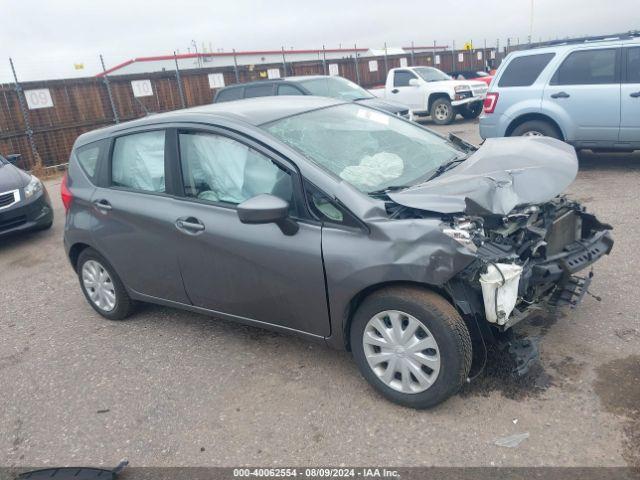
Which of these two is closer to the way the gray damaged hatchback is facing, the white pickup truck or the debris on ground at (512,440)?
the debris on ground

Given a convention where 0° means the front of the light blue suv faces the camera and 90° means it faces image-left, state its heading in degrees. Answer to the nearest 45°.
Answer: approximately 270°

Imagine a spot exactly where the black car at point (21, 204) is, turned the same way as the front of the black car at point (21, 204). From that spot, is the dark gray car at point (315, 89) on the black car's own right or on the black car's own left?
on the black car's own left

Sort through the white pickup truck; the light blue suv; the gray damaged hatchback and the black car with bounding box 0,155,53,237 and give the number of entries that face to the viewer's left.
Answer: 0

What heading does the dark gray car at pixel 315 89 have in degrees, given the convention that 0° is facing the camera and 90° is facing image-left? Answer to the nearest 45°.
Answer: approximately 315°

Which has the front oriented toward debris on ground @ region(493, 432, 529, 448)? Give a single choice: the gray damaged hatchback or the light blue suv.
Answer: the gray damaged hatchback

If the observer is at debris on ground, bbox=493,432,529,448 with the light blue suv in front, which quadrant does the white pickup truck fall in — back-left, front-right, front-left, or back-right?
front-left

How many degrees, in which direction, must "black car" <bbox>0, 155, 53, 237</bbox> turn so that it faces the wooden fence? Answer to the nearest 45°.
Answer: approximately 135° to its left

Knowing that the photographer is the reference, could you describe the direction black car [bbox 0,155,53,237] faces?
facing the viewer and to the right of the viewer

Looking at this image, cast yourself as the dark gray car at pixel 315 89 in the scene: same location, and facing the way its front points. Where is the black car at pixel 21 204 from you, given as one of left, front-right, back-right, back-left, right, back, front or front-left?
right

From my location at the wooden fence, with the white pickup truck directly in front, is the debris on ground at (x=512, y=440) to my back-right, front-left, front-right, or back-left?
front-right

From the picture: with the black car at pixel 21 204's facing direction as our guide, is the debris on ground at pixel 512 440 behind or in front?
in front

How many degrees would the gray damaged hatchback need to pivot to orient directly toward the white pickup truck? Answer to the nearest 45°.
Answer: approximately 135° to its left

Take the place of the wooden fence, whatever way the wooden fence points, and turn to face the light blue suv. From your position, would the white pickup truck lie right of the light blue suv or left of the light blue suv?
left

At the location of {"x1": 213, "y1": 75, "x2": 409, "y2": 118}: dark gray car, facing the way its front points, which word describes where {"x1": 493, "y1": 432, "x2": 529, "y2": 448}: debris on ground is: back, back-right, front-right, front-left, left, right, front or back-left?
front-right

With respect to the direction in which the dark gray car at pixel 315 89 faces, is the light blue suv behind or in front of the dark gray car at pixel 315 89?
in front
